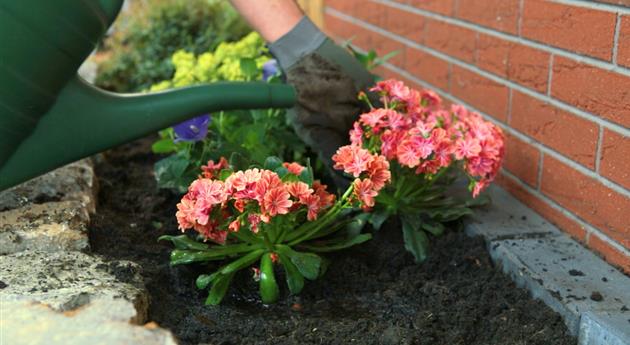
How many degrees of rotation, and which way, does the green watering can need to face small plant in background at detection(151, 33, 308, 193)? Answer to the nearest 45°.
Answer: approximately 45° to its left

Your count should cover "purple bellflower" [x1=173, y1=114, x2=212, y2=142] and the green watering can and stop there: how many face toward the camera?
1

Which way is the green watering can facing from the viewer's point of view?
to the viewer's right

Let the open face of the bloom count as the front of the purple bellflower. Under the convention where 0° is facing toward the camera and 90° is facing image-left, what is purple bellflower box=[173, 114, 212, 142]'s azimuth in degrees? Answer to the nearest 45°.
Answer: approximately 0°

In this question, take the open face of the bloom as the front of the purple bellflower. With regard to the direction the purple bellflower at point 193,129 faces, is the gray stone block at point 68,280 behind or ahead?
ahead

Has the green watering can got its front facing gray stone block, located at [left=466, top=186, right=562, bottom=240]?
yes

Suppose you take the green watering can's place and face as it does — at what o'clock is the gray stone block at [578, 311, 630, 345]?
The gray stone block is roughly at 1 o'clock from the green watering can.

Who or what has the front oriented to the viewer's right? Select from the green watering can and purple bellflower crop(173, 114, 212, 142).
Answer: the green watering can

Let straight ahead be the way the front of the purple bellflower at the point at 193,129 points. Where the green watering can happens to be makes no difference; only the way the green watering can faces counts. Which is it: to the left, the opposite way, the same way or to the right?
to the left

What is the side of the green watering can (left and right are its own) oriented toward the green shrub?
left
